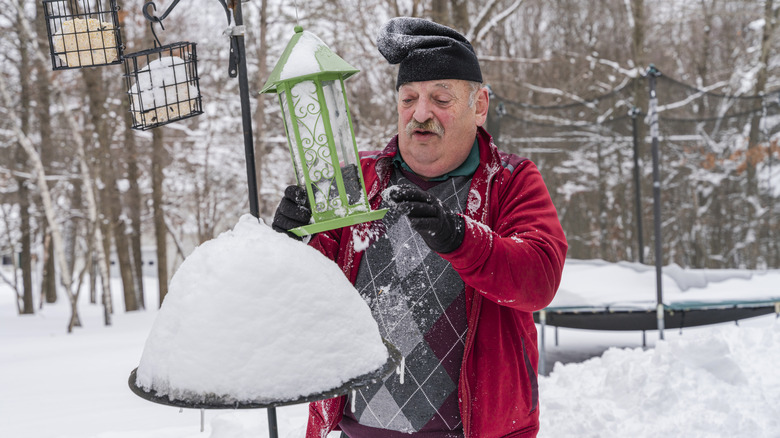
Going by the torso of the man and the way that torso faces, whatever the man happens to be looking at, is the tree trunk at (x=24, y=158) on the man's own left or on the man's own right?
on the man's own right

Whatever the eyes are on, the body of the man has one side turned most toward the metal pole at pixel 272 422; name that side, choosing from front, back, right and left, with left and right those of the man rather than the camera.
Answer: front

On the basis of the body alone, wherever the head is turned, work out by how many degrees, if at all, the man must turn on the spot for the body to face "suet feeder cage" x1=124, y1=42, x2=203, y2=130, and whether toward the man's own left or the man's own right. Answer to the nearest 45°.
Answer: approximately 90° to the man's own right

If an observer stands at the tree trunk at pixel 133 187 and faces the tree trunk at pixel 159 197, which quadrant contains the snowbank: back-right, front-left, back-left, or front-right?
front-right

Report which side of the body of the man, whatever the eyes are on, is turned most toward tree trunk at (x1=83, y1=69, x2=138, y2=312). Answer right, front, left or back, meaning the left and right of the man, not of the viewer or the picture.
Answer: right

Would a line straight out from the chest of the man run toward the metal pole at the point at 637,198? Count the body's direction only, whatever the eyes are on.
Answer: no

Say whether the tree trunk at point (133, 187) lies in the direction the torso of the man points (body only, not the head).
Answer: no

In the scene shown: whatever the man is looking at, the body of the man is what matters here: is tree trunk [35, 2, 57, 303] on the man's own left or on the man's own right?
on the man's own right

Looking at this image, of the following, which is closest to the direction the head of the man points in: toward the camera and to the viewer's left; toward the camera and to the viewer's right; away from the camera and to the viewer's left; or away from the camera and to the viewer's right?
toward the camera and to the viewer's left

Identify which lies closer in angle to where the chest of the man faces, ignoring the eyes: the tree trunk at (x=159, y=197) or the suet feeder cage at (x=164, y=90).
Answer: the suet feeder cage

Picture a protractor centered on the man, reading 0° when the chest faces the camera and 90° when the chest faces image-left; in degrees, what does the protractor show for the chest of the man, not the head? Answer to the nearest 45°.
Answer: approximately 45°

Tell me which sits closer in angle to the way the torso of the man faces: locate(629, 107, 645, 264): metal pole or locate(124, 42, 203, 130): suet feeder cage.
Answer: the suet feeder cage
